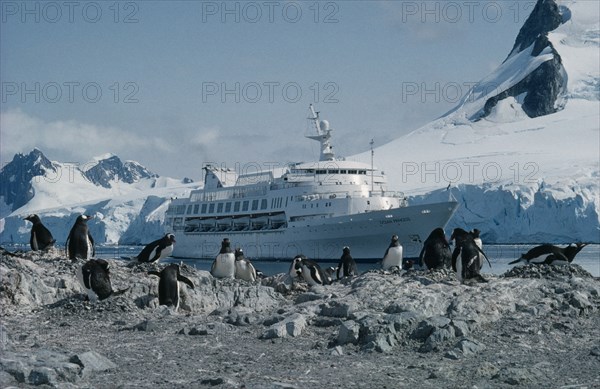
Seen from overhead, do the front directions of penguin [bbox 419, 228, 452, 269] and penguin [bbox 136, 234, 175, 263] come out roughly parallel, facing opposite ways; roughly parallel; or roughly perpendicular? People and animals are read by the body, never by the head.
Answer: roughly perpendicular

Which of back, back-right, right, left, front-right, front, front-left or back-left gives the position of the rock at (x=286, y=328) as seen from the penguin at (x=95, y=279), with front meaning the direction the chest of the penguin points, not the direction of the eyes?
back

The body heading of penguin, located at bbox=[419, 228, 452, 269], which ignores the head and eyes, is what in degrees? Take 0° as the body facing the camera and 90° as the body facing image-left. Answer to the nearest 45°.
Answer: approximately 180°

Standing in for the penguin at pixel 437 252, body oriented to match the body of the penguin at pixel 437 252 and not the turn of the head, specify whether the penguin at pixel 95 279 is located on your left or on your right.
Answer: on your left

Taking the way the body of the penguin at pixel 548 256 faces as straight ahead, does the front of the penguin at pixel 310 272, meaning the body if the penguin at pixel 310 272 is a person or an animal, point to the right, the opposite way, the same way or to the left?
the opposite way

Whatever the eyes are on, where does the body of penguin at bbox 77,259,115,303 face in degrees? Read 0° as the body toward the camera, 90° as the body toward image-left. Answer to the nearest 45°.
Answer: approximately 135°

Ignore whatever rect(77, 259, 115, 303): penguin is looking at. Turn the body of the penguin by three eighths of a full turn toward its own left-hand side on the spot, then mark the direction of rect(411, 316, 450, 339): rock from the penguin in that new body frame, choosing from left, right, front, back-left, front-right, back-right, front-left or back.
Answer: front-left

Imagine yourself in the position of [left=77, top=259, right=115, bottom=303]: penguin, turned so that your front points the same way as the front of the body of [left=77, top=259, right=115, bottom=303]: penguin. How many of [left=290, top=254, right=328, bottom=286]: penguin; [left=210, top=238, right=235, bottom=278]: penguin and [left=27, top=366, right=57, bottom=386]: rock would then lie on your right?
2
